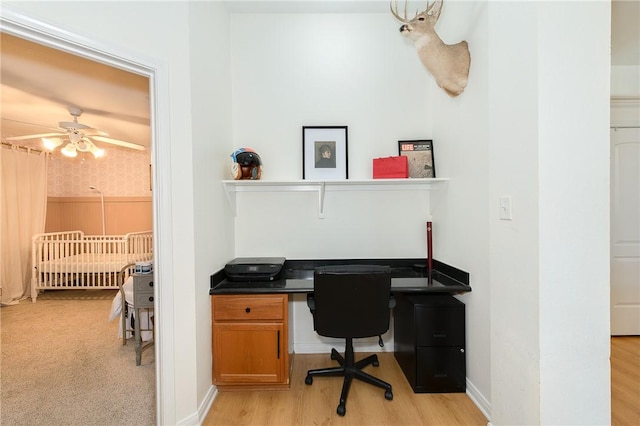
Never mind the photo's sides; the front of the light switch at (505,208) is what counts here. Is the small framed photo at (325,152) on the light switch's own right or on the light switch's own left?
on the light switch's own right

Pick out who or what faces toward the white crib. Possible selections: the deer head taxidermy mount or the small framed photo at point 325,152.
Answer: the deer head taxidermy mount

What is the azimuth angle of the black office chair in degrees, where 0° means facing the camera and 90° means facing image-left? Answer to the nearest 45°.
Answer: approximately 180°

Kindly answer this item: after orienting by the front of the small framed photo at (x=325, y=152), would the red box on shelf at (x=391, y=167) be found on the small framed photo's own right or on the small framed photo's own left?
on the small framed photo's own left

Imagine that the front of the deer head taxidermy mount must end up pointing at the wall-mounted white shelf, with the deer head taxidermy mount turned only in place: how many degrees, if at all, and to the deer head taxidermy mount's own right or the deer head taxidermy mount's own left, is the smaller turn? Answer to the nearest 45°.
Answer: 0° — it already faces it

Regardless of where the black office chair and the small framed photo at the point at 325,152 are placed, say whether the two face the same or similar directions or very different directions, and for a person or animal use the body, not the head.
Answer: very different directions

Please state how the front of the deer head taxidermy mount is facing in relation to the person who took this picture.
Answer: facing to the left of the viewer

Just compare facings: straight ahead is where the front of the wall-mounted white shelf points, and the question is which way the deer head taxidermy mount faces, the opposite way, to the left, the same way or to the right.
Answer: to the right

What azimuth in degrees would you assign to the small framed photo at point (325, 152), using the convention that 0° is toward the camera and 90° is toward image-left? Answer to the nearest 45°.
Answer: approximately 0°

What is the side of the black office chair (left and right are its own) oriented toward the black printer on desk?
left
